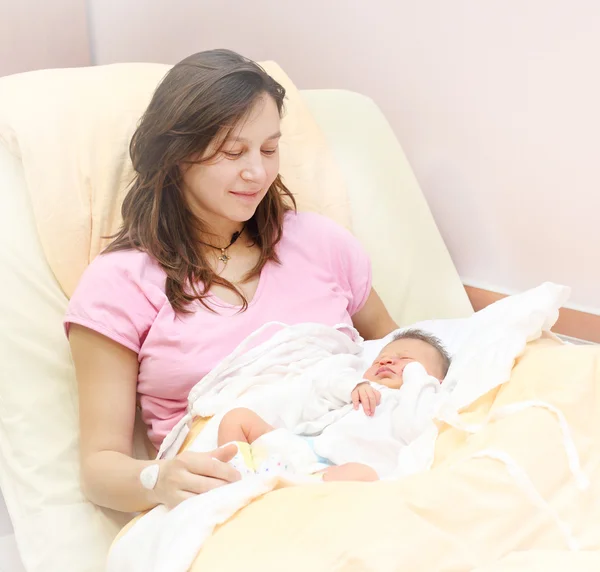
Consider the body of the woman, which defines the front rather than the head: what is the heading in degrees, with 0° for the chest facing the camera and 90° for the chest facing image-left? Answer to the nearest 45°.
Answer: approximately 315°
